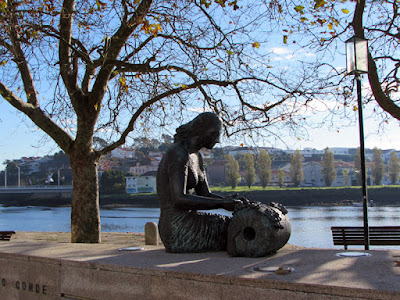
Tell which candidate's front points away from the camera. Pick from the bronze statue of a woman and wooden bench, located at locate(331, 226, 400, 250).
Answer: the wooden bench

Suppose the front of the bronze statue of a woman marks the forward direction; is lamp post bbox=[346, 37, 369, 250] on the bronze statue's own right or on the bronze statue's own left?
on the bronze statue's own left

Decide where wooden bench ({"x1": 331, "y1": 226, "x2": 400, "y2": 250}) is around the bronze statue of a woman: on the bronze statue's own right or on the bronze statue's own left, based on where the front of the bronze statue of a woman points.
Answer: on the bronze statue's own left

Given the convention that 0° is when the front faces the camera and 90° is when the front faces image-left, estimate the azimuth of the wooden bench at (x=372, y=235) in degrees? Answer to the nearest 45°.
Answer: approximately 180°

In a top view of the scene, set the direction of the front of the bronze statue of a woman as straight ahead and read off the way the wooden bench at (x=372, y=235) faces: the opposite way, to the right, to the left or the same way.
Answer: to the left

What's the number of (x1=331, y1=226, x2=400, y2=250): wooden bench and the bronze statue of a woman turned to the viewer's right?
1

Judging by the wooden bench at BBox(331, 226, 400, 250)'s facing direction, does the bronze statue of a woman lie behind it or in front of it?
behind

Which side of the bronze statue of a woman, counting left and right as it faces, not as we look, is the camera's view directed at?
right
